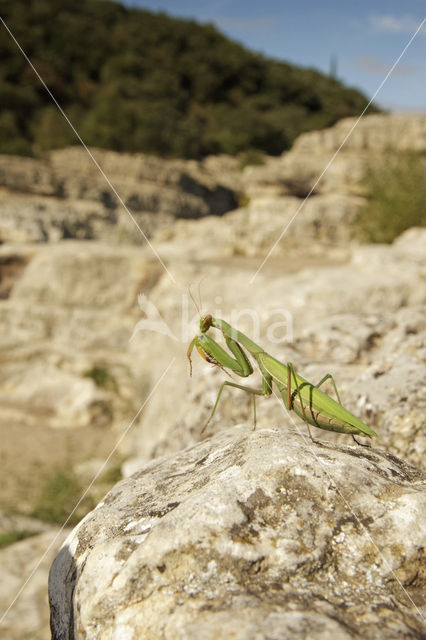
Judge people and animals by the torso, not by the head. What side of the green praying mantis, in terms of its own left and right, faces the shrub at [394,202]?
right

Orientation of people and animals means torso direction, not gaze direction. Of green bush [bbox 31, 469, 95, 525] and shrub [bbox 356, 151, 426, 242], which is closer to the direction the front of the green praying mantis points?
the green bush

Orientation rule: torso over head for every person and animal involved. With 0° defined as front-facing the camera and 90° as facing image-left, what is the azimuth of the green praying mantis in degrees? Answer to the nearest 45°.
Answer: approximately 90°
